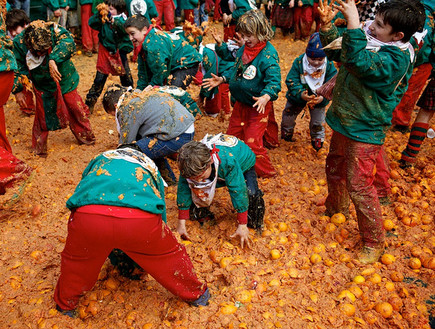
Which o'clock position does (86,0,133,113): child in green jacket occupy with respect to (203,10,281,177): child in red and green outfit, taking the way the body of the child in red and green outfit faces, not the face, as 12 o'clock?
The child in green jacket is roughly at 3 o'clock from the child in red and green outfit.

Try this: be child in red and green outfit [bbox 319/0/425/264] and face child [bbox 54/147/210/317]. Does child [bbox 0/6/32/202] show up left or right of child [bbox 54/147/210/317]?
right

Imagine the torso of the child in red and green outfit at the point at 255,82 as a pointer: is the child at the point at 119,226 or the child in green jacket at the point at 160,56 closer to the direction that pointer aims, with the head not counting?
the child

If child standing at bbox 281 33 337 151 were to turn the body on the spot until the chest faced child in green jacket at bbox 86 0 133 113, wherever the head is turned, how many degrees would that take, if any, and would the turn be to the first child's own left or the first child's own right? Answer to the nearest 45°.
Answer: approximately 90° to the first child's own right

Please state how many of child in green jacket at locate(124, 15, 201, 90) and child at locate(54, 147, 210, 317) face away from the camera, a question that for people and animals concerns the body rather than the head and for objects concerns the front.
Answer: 1

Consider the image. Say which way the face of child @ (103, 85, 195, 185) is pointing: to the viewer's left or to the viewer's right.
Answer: to the viewer's left

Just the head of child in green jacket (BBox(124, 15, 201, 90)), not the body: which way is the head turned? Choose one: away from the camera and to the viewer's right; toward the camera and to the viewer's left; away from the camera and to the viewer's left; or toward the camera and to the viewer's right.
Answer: toward the camera and to the viewer's left

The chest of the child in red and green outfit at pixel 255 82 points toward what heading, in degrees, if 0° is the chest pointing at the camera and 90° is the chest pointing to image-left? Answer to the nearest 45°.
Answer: approximately 45°

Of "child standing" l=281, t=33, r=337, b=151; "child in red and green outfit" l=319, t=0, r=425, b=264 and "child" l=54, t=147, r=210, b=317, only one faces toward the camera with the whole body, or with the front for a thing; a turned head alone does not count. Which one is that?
the child standing

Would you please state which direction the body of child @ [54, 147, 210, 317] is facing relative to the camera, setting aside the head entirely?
away from the camera

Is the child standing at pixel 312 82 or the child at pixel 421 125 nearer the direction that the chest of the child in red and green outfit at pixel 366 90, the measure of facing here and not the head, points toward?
the child standing

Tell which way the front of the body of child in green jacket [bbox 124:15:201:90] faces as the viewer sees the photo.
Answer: to the viewer's left

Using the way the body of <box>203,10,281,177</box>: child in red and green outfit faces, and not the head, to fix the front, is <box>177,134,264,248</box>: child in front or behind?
in front

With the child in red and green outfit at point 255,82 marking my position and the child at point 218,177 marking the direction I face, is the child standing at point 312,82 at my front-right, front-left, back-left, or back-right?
back-left
